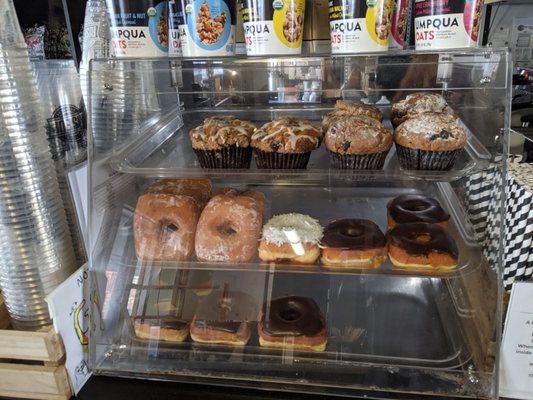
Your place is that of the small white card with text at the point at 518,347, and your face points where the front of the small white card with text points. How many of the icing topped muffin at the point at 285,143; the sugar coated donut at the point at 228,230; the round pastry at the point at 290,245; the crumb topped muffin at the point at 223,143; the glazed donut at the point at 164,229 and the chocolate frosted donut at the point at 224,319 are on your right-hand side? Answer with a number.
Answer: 6

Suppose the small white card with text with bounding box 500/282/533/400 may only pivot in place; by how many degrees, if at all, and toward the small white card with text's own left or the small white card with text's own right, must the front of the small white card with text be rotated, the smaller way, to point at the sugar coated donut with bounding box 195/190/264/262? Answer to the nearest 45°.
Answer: approximately 90° to the small white card with text's own right

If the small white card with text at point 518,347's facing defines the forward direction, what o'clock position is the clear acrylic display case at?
The clear acrylic display case is roughly at 3 o'clock from the small white card with text.

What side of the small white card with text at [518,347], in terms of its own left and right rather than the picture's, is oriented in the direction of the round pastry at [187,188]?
right

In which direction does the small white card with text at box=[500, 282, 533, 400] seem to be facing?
toward the camera

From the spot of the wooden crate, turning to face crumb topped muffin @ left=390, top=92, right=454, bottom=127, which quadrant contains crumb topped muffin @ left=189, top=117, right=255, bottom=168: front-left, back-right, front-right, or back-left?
front-left

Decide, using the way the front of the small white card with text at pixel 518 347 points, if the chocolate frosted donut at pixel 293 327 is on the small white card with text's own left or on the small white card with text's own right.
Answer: on the small white card with text's own right

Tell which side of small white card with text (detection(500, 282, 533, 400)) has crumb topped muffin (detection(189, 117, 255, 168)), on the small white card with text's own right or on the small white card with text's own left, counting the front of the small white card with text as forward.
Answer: on the small white card with text's own right

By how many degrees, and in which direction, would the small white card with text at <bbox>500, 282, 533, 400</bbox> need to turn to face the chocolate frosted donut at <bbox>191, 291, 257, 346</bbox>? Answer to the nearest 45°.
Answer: approximately 90° to its right
